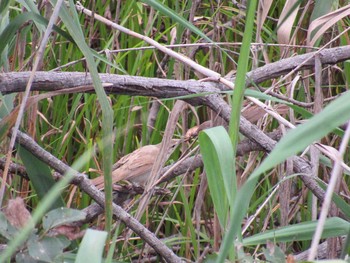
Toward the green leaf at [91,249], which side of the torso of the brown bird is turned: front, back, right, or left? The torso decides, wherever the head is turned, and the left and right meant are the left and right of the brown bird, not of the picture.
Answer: right

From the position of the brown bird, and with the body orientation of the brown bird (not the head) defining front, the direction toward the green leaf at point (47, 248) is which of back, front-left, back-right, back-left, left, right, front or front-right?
right

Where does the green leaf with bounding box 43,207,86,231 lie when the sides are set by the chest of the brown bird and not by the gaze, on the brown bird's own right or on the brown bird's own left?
on the brown bird's own right

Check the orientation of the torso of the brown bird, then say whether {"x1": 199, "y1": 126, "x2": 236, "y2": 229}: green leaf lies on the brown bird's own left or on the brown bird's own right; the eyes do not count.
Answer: on the brown bird's own right

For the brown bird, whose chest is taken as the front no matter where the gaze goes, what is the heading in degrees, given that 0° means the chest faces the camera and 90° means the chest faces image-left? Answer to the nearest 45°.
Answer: approximately 270°
